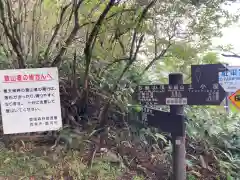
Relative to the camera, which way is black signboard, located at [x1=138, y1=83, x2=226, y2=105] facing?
toward the camera

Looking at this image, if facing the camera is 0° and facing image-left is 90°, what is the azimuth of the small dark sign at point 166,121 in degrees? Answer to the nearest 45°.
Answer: approximately 45°

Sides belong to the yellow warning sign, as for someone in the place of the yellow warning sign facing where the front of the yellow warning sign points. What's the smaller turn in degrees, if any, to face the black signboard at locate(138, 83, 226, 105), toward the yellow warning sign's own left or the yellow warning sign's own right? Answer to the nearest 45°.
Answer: approximately 45° to the yellow warning sign's own right

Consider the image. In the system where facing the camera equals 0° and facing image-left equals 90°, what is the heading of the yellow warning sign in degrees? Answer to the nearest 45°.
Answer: approximately 0°
